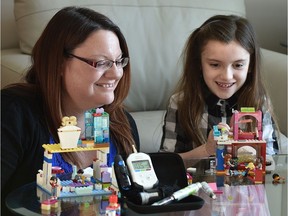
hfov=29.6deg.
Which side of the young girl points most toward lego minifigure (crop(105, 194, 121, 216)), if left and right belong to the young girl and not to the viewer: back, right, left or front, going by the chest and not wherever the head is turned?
front

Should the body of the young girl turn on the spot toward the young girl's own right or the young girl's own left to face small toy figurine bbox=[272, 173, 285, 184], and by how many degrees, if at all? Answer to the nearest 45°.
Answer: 0° — they already face it

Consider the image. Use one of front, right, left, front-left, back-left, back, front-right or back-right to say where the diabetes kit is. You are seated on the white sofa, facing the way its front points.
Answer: front

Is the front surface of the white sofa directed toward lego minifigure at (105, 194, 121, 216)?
yes

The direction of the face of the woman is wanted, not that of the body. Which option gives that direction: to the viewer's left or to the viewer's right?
to the viewer's right

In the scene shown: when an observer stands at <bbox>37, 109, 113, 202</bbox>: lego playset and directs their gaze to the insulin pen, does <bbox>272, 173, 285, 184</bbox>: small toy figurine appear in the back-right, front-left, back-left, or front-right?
front-left

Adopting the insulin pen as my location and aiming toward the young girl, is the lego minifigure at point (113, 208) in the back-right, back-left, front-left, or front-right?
back-left

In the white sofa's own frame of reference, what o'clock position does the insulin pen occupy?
The insulin pen is roughly at 12 o'clock from the white sofa.

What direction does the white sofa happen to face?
toward the camera

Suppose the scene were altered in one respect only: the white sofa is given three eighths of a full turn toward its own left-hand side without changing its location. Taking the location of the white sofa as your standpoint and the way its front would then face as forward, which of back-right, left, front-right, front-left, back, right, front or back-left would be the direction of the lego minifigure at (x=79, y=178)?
back-right
